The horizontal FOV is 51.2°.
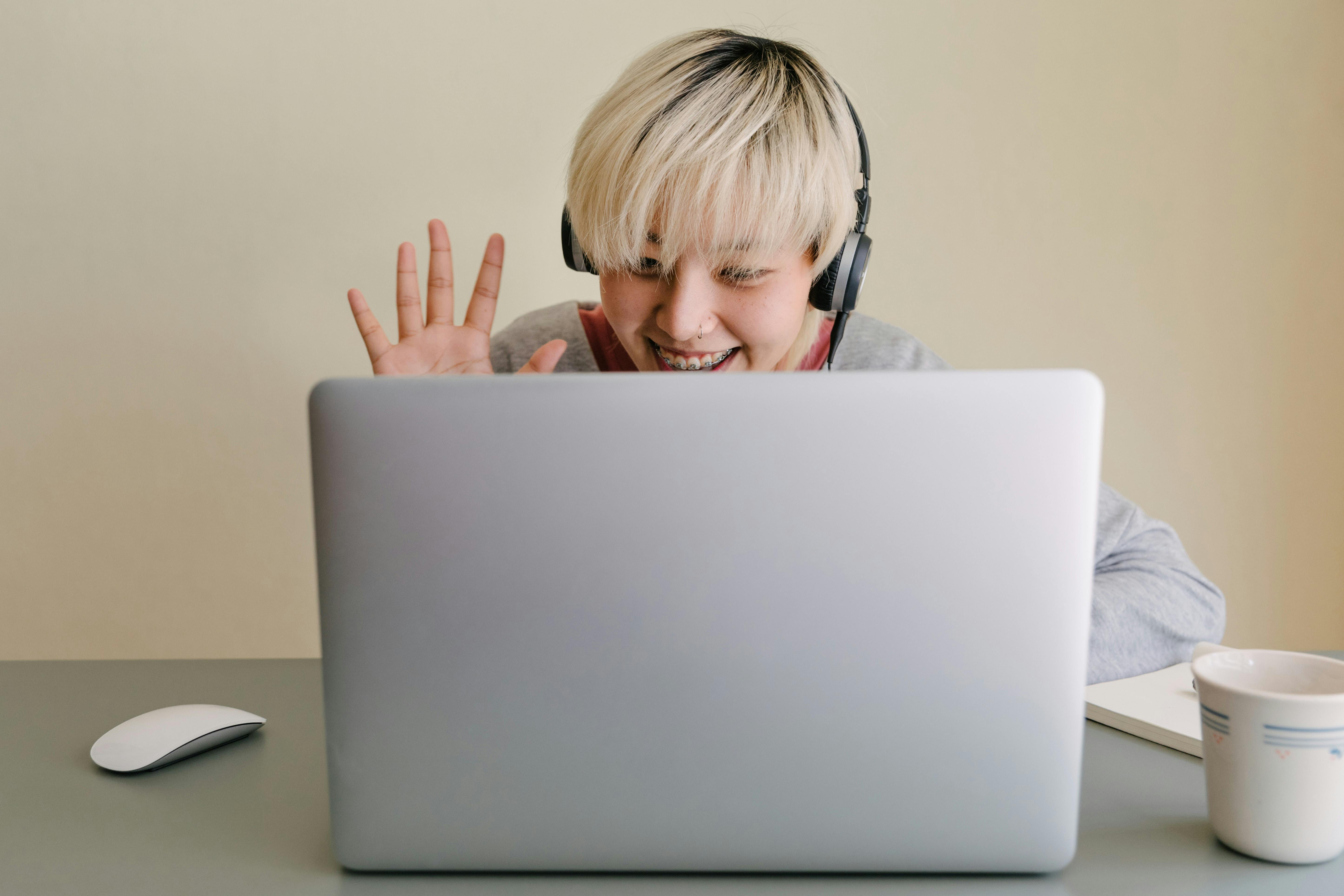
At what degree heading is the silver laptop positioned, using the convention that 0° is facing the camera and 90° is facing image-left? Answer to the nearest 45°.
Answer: approximately 180°

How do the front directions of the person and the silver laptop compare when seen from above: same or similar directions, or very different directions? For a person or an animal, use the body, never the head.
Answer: very different directions

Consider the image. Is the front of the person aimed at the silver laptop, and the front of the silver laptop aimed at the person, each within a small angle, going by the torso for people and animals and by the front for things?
yes

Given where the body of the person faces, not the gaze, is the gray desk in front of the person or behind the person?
in front

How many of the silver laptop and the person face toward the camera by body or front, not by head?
1

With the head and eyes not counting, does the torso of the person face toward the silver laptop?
yes

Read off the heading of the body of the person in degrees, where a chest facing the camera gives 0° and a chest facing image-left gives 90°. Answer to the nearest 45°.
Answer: approximately 0°

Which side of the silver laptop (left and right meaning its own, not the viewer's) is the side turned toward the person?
front
